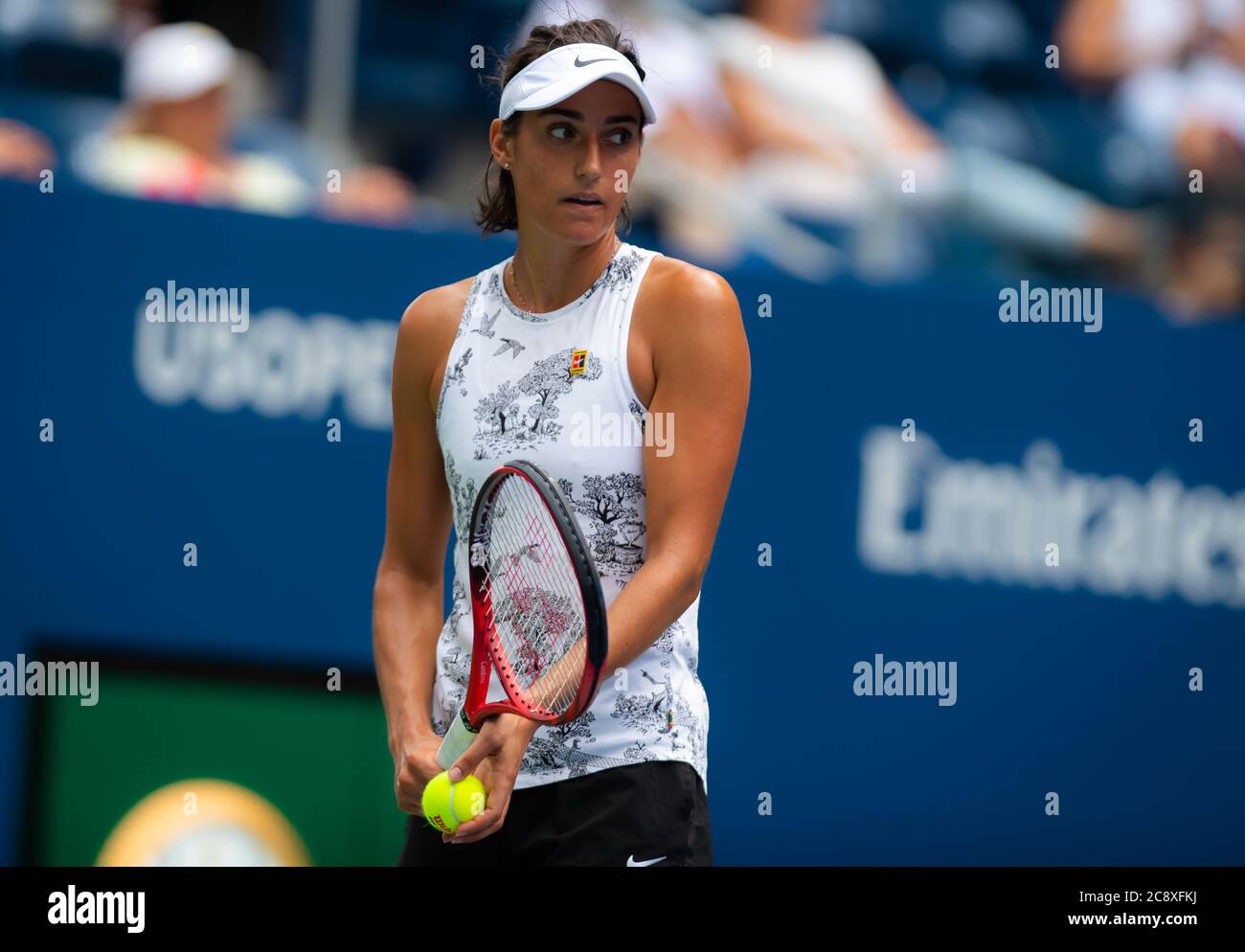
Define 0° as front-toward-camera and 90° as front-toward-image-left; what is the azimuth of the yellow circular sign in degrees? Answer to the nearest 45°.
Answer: approximately 0°

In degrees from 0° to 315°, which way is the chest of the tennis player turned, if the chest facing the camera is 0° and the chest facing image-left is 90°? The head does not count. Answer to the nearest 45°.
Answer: approximately 45°

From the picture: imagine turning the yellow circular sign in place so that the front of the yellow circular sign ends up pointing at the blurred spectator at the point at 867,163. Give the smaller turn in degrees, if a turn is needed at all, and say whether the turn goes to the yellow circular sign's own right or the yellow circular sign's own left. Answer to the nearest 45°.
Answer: approximately 135° to the yellow circular sign's own left
